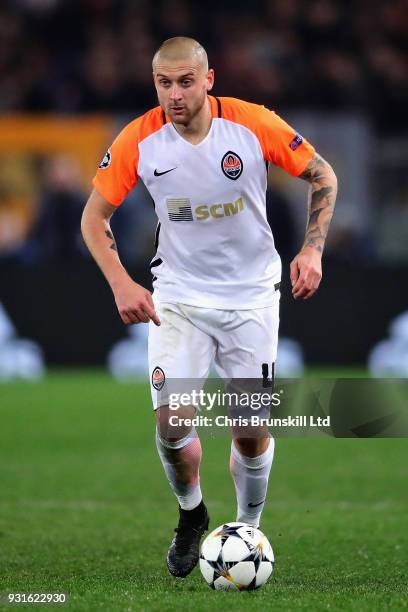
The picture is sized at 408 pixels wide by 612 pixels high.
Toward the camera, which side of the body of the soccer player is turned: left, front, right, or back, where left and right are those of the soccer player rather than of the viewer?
front
